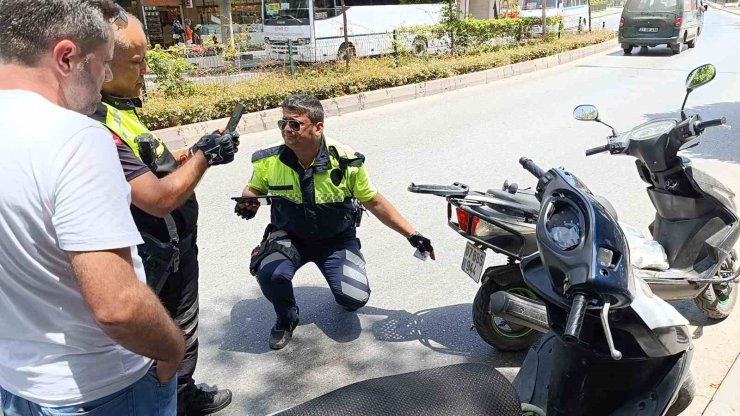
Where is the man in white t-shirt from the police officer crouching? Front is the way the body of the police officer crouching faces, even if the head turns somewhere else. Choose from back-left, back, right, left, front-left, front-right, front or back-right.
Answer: front

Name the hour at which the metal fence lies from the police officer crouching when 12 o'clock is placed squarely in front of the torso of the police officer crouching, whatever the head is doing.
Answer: The metal fence is roughly at 6 o'clock from the police officer crouching.

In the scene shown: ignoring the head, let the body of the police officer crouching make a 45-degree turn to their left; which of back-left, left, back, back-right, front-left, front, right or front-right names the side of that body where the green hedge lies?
back-left

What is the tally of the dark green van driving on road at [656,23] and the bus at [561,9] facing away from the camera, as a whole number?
1

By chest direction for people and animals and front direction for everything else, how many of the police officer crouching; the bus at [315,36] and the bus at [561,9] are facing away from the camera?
0

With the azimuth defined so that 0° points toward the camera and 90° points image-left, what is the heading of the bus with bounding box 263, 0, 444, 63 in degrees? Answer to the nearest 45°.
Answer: approximately 45°

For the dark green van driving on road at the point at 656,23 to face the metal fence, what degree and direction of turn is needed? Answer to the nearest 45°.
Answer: approximately 135° to its left

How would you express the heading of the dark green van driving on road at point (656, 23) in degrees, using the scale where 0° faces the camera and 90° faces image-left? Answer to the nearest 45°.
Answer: approximately 180°

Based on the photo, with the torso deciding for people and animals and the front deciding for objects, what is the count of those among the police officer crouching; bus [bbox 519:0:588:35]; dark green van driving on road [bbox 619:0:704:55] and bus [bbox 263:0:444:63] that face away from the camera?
1

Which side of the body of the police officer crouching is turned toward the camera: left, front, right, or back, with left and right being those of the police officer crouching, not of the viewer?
front

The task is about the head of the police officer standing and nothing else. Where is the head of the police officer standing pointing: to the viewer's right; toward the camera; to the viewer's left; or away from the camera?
to the viewer's right

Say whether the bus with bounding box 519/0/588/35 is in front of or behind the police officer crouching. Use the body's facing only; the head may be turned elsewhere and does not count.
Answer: behind

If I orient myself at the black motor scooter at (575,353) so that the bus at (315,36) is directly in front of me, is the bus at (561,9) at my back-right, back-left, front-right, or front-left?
front-right

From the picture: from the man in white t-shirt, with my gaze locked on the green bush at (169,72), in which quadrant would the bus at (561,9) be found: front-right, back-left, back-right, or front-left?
front-right

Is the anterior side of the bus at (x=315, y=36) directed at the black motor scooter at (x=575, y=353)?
no

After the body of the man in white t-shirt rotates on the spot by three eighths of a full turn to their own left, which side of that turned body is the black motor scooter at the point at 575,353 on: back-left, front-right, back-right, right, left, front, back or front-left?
back

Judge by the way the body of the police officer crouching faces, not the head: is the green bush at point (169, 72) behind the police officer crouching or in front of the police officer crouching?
behind
